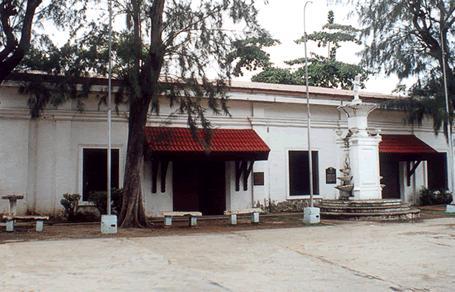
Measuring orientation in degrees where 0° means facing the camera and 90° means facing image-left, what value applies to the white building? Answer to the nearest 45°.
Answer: approximately 315°

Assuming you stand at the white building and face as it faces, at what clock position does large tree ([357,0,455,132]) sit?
The large tree is roughly at 10 o'clock from the white building.

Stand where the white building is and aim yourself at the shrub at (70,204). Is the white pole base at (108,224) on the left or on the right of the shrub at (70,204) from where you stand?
left

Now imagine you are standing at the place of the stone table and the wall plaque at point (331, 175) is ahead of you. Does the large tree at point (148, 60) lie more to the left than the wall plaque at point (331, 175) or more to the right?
right

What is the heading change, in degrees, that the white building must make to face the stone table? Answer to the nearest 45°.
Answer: approximately 90° to its right

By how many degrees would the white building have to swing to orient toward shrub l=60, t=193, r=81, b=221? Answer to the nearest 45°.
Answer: approximately 90° to its right

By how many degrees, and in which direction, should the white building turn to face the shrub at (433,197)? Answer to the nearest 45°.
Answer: approximately 90° to its left
